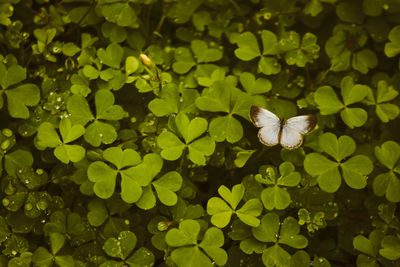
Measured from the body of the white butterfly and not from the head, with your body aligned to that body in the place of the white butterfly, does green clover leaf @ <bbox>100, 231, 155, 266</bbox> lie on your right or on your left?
on your left

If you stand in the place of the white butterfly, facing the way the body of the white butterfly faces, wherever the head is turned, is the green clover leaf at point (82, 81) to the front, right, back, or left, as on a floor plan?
left

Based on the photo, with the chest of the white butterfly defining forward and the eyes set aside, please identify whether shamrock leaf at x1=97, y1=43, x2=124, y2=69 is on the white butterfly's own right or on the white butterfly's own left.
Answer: on the white butterfly's own left

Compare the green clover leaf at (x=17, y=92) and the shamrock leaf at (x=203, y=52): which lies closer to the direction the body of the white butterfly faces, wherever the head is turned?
the shamrock leaf

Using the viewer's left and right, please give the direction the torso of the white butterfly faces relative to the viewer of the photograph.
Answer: facing away from the viewer

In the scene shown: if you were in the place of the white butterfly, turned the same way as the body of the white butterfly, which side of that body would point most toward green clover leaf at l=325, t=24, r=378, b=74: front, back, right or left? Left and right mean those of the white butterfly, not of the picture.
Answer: front

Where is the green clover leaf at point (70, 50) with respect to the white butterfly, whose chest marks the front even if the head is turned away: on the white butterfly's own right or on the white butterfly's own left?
on the white butterfly's own left

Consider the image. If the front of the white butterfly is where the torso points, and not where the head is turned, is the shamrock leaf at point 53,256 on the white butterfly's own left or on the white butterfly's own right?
on the white butterfly's own left

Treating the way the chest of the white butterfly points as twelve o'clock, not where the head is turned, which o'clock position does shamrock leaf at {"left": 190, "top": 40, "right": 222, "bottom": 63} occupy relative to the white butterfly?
The shamrock leaf is roughly at 11 o'clock from the white butterfly.

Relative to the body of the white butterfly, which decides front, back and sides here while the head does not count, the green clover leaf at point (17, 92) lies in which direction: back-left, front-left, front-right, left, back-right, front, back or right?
left

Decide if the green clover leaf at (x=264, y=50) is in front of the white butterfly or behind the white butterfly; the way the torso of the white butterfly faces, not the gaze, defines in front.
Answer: in front
